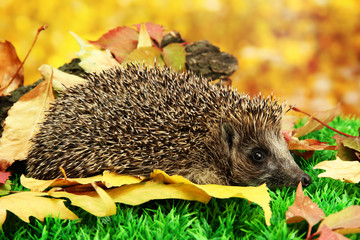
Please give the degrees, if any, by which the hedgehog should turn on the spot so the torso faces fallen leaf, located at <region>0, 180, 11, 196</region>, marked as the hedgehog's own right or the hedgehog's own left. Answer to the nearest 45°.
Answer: approximately 180°

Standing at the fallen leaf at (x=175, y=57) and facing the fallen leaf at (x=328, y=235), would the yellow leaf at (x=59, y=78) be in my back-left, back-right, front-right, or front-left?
back-right

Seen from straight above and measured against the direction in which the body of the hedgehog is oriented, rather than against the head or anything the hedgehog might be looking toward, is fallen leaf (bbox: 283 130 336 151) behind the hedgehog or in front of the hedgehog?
in front

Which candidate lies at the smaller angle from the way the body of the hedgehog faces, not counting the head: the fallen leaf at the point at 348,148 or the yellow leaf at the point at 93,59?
the fallen leaf

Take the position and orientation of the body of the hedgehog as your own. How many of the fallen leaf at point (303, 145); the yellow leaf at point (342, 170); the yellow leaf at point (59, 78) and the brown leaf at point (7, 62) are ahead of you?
2

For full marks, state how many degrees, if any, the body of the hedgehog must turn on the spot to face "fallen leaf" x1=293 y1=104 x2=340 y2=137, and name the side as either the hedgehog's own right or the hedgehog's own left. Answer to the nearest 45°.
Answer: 0° — it already faces it

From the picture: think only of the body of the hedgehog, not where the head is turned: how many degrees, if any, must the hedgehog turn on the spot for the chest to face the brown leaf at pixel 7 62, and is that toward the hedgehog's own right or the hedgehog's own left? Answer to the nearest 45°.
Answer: approximately 135° to the hedgehog's own left

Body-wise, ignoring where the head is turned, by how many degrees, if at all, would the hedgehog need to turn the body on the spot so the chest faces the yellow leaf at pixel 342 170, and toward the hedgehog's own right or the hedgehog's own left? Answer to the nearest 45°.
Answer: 0° — it already faces it

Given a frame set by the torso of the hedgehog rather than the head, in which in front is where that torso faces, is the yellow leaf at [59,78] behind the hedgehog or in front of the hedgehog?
behind

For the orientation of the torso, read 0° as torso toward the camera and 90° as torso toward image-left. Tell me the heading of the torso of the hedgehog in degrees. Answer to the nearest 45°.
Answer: approximately 270°
